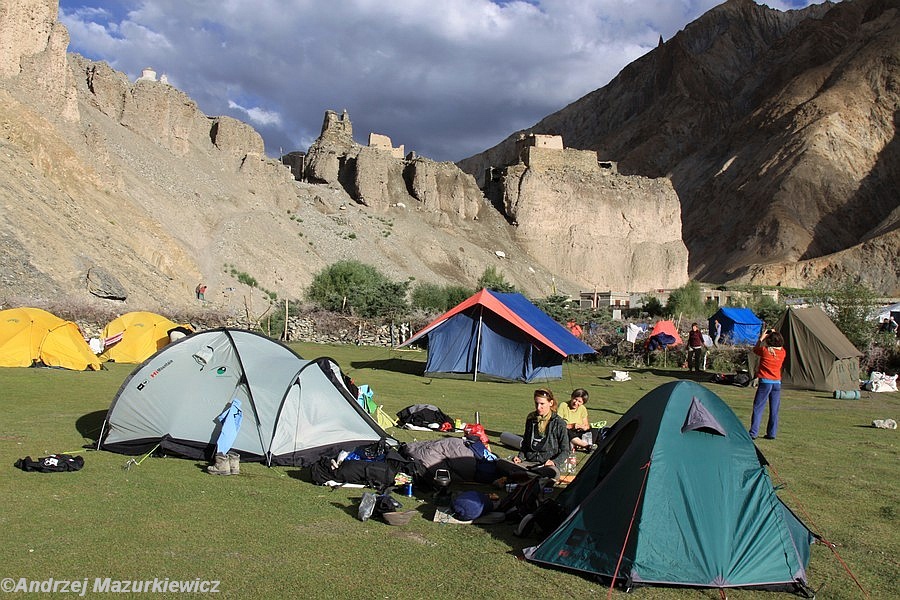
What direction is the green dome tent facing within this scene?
to the viewer's left

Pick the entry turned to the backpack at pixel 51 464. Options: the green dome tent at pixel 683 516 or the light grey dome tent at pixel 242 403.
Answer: the green dome tent

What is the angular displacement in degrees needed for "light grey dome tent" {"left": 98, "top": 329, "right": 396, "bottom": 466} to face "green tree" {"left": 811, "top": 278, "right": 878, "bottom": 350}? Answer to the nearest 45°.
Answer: approximately 45° to its left

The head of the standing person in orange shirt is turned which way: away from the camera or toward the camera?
away from the camera

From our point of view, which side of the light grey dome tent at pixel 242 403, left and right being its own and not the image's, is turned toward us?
right

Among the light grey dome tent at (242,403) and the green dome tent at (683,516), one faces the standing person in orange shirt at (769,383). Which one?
the light grey dome tent

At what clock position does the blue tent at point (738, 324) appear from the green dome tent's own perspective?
The blue tent is roughly at 3 o'clock from the green dome tent.

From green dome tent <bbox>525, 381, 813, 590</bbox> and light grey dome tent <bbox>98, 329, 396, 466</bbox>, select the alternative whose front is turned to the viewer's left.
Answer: the green dome tent

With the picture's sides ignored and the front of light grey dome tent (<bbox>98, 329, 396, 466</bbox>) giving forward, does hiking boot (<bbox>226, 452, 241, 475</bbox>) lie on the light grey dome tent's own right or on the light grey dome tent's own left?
on the light grey dome tent's own right

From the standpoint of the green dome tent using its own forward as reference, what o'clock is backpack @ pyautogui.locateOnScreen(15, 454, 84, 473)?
The backpack is roughly at 12 o'clock from the green dome tent.
